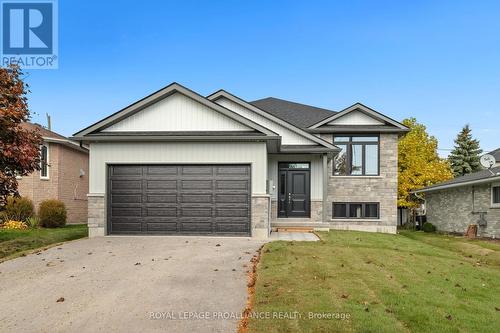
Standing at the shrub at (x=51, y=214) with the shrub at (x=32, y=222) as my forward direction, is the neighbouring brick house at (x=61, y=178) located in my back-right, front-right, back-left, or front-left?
back-right

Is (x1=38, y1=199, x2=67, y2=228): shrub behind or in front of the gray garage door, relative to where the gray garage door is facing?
behind

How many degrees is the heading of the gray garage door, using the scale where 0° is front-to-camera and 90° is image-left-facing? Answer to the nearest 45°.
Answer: approximately 0°
